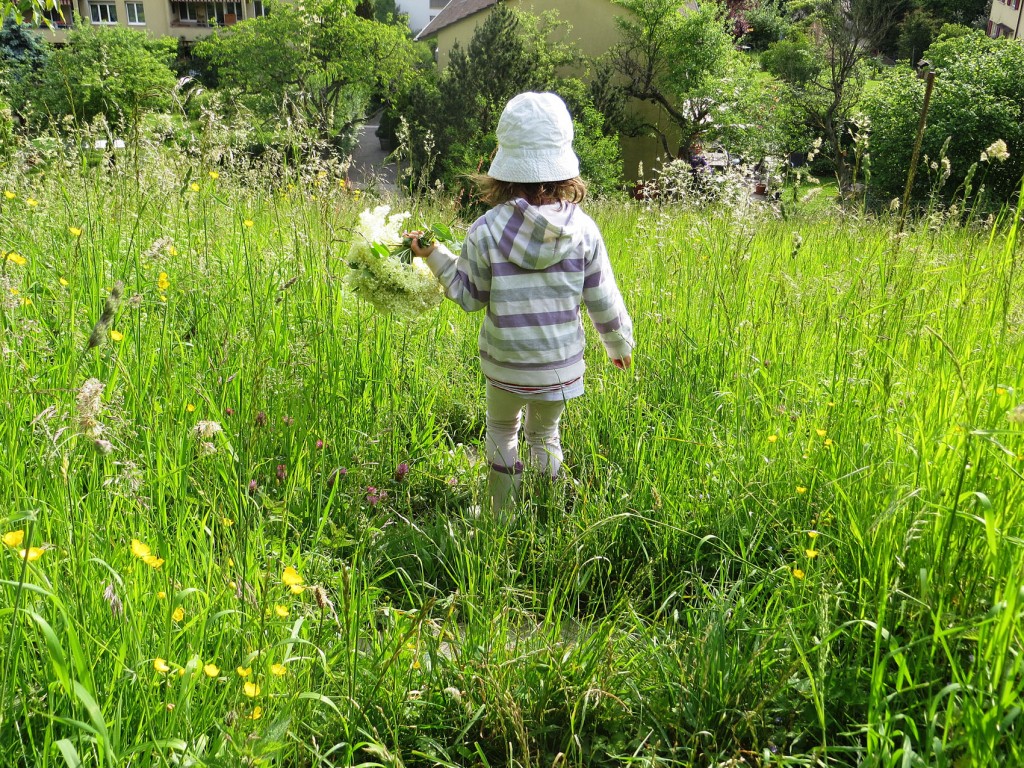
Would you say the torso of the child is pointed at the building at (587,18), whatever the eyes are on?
yes

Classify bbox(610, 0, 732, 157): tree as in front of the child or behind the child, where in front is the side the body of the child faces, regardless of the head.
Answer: in front

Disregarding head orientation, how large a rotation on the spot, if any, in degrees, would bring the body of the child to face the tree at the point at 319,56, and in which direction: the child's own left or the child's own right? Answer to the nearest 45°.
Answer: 0° — they already face it

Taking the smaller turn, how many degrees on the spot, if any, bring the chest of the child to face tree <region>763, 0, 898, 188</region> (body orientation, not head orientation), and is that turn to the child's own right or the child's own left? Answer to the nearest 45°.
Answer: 0° — they already face it

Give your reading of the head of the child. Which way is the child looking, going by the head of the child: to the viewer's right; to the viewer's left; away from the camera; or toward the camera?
away from the camera

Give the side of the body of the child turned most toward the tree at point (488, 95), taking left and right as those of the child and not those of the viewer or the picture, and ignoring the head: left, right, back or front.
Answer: front

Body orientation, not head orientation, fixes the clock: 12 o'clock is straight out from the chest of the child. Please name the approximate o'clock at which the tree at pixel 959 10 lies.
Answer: The tree is roughly at 1 o'clock from the child.

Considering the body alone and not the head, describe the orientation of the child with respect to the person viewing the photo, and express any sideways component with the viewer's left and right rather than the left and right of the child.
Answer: facing away from the viewer

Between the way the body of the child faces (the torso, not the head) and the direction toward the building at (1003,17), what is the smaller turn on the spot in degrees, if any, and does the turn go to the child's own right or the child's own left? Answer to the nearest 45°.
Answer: approximately 45° to the child's own right
